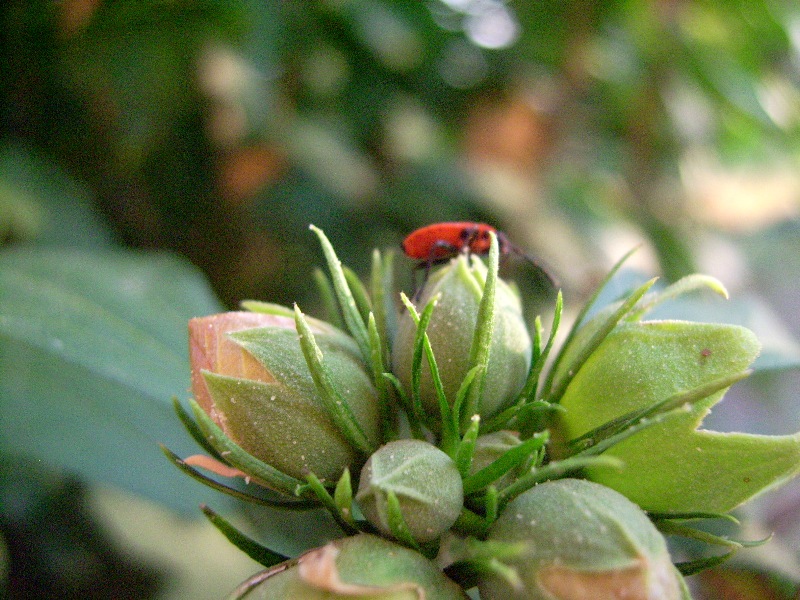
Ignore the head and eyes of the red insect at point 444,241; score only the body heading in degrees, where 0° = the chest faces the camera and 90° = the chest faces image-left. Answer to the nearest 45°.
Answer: approximately 270°

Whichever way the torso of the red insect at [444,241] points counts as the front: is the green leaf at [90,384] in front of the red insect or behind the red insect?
behind
